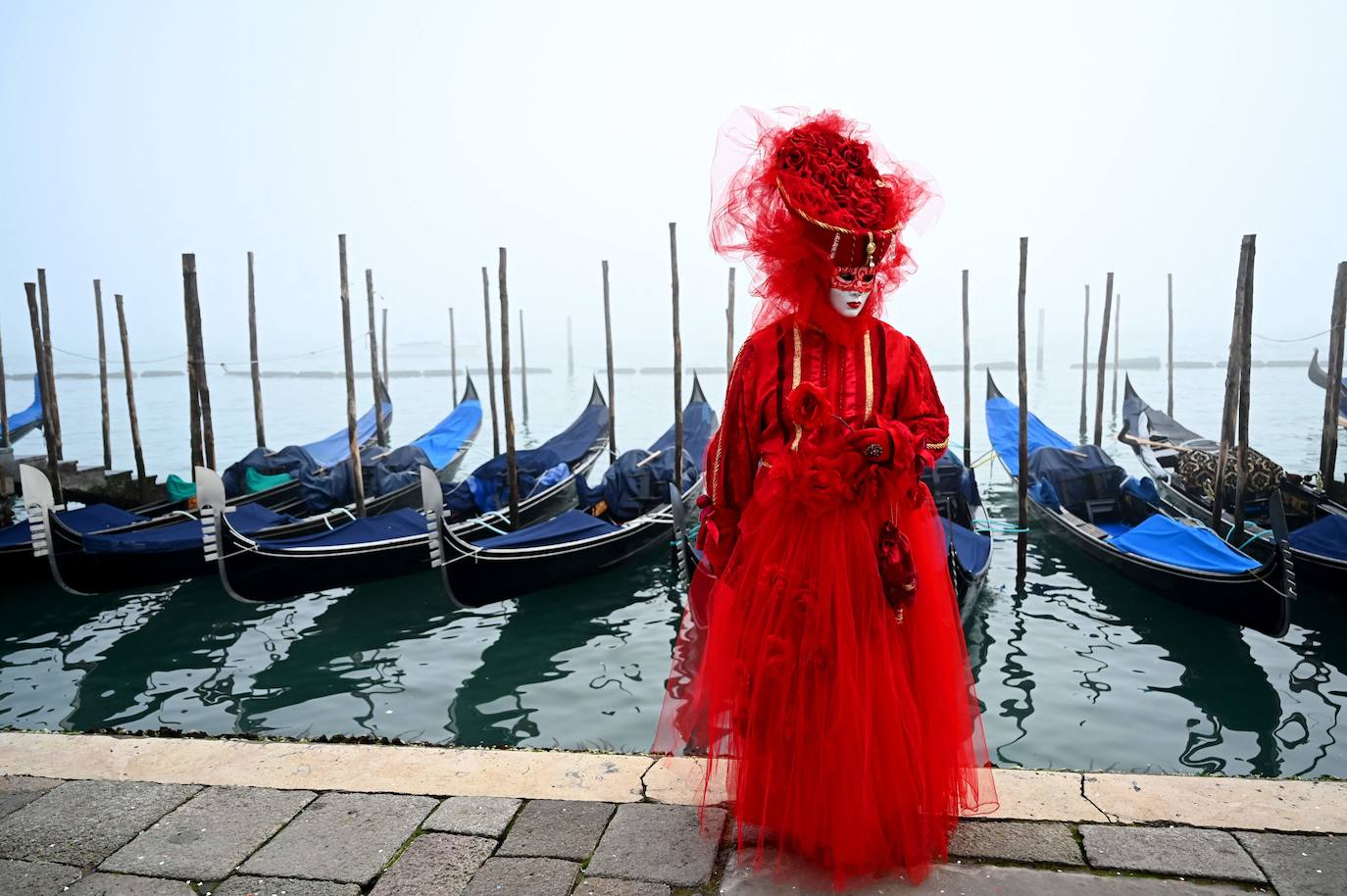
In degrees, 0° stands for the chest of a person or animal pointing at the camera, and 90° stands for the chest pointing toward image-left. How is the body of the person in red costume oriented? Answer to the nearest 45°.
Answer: approximately 0°

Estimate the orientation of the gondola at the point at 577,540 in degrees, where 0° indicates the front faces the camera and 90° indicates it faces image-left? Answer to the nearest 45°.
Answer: approximately 45°

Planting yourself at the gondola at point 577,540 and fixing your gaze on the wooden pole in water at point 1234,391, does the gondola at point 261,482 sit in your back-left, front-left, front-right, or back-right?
back-left

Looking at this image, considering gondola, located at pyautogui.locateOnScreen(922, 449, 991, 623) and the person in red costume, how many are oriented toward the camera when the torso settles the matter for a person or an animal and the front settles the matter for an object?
2
